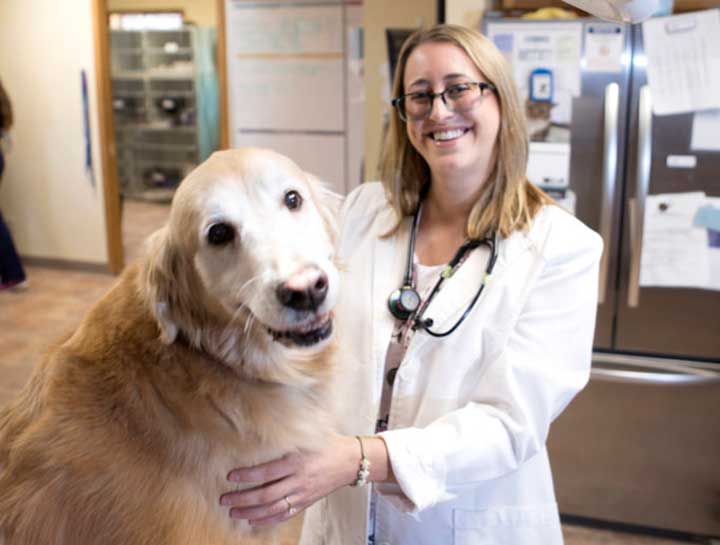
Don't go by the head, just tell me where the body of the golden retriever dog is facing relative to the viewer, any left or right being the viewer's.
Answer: facing the viewer and to the right of the viewer

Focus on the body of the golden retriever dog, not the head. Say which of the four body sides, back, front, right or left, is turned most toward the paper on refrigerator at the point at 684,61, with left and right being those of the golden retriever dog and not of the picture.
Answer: left

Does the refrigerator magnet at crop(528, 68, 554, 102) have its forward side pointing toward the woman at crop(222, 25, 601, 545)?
yes
